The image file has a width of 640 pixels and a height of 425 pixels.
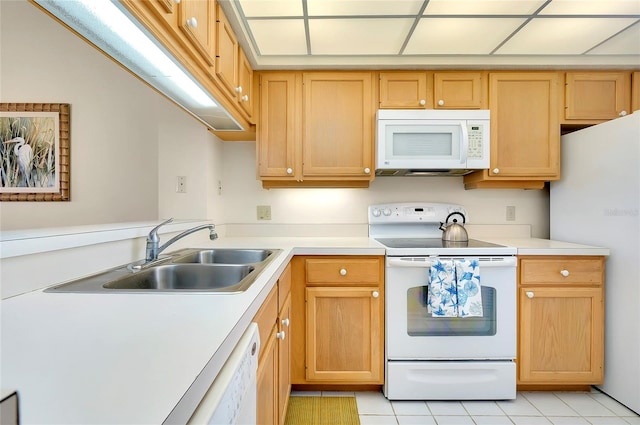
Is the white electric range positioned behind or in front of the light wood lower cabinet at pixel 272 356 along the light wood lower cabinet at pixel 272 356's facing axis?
in front

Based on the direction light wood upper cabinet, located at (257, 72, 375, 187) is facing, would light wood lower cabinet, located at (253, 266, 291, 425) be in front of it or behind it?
in front

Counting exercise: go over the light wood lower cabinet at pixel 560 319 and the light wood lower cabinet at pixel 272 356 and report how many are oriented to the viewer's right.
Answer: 1

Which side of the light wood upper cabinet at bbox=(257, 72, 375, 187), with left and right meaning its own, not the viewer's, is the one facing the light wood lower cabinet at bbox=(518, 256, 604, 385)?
left

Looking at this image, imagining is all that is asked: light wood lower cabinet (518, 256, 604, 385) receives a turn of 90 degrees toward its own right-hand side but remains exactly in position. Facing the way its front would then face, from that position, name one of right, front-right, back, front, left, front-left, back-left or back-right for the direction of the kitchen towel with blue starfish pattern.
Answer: front-left

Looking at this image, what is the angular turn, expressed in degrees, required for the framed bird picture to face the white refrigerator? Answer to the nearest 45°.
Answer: approximately 45° to its left

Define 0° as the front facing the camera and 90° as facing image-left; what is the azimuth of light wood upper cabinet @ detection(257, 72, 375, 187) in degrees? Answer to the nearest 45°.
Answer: approximately 0°

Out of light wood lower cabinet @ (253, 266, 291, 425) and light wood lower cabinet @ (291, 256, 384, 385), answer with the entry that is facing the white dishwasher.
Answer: light wood lower cabinet @ (291, 256, 384, 385)

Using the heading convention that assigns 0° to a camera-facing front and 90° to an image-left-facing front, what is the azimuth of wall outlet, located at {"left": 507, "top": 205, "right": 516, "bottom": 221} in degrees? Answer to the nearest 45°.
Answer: approximately 0°

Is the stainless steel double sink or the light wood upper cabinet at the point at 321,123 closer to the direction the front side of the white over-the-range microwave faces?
the stainless steel double sink

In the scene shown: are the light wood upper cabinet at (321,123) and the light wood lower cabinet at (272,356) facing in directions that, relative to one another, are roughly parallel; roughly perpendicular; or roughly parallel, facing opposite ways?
roughly perpendicular

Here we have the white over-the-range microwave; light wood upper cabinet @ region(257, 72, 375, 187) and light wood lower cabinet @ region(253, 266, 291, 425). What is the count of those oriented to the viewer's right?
1
